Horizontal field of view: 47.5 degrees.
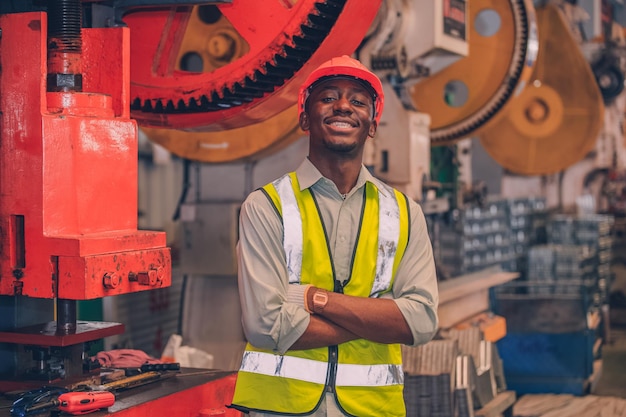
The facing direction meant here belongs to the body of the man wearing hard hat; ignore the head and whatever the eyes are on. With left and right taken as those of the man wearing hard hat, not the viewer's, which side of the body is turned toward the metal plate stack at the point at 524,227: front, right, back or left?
back

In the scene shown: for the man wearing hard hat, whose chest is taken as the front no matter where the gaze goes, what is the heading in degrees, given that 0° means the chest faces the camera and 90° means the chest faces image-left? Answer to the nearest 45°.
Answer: approximately 0°

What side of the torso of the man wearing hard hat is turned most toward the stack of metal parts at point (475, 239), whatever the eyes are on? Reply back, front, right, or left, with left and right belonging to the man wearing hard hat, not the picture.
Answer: back

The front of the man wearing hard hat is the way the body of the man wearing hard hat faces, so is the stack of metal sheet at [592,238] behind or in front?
behind

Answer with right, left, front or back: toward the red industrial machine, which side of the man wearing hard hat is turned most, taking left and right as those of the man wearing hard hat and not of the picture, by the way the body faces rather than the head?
right
